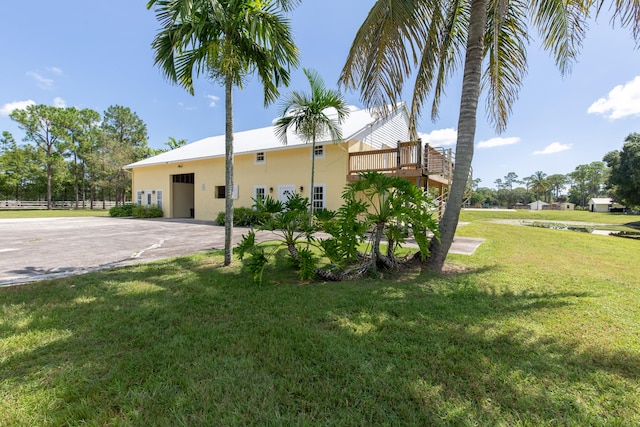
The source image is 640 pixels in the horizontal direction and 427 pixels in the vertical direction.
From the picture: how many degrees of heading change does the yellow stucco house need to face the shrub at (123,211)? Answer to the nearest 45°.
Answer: approximately 90° to its right

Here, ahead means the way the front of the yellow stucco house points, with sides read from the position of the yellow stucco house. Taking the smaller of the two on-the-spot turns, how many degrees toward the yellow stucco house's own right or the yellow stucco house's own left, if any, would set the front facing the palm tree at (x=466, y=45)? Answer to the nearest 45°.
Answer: approximately 45° to the yellow stucco house's own left

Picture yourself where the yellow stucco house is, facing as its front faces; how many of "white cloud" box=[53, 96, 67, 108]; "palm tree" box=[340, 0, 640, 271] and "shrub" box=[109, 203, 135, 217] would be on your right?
2

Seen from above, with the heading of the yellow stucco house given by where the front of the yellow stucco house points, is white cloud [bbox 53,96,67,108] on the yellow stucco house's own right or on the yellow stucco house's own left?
on the yellow stucco house's own right

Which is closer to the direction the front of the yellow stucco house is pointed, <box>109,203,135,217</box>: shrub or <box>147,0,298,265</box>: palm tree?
the palm tree

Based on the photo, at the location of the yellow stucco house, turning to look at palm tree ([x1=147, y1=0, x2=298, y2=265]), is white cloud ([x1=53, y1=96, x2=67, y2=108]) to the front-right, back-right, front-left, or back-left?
back-right

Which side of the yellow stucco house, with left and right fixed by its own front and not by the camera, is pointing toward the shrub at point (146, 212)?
right

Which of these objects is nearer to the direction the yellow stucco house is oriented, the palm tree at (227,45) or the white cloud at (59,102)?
the palm tree

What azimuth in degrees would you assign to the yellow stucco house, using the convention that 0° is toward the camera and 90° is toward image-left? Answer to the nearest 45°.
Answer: approximately 45°
